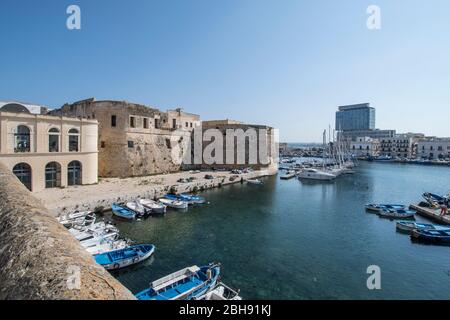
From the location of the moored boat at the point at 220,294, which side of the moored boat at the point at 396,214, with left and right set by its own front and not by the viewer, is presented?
left

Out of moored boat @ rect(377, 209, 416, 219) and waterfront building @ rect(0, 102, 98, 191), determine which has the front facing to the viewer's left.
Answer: the moored boat

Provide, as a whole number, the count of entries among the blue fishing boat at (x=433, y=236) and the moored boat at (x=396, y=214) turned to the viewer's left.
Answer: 2

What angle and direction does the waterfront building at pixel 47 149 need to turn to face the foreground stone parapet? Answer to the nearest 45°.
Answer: approximately 45° to its right

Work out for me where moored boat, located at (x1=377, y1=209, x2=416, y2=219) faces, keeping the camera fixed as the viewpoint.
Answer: facing to the left of the viewer

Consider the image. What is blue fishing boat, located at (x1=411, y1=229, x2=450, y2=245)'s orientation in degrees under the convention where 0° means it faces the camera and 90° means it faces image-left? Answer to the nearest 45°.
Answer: approximately 90°

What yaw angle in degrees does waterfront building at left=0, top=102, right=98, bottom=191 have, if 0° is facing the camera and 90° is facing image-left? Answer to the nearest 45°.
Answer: approximately 315°

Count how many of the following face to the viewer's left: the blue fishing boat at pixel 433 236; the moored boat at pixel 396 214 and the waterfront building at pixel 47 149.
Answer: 2

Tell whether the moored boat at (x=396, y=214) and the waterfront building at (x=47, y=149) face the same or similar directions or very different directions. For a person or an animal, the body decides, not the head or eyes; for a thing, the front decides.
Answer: very different directions

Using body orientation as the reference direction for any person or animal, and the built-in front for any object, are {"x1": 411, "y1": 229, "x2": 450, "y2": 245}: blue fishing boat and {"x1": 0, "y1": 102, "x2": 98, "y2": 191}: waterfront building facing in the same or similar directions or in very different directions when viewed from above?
very different directions
